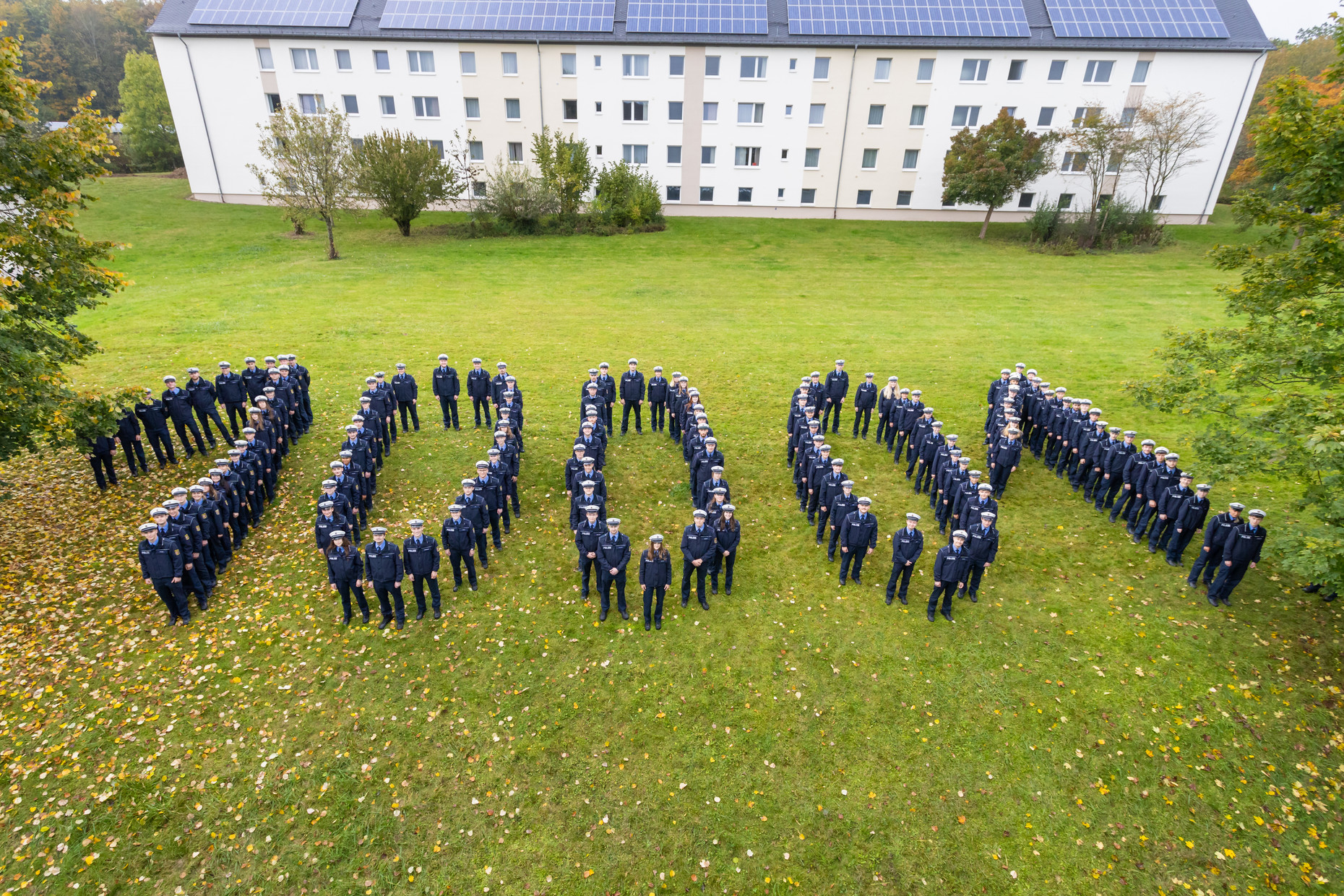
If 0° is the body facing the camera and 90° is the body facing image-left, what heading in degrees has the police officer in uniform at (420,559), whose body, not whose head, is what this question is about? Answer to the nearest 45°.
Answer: approximately 0°

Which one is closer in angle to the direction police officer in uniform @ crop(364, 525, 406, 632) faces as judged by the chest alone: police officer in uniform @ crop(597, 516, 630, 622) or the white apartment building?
the police officer in uniform

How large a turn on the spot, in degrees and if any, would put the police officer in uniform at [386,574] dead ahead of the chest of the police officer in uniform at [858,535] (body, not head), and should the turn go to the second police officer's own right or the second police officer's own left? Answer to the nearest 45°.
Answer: approximately 45° to the second police officer's own right

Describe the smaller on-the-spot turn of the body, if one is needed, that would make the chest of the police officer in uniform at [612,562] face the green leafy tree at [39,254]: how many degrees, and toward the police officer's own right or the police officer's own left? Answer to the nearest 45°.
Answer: approximately 90° to the police officer's own right

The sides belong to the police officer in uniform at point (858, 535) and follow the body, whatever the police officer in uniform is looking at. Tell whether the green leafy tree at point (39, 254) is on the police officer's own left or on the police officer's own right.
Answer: on the police officer's own right

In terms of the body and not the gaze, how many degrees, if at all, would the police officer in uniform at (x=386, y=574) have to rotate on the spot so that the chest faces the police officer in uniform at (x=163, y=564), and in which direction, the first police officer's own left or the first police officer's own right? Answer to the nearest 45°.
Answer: approximately 135° to the first police officer's own right

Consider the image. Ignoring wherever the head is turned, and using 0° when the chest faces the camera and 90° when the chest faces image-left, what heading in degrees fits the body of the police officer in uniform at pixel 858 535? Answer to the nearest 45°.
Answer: approximately 0°

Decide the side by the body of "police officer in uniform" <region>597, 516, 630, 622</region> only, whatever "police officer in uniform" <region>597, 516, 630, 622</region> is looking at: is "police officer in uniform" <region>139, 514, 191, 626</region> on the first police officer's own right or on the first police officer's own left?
on the first police officer's own right

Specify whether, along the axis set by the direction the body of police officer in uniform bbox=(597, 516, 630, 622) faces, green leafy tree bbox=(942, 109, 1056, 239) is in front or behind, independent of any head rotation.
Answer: behind
